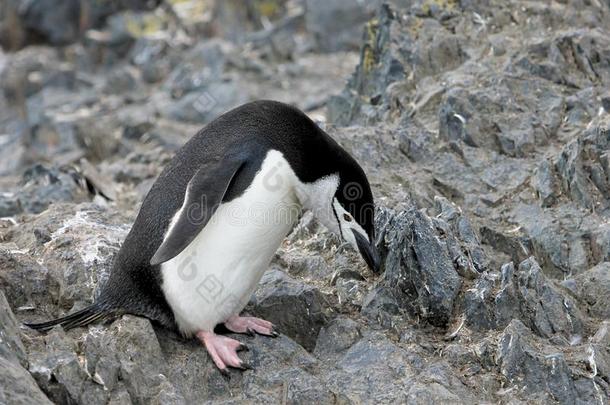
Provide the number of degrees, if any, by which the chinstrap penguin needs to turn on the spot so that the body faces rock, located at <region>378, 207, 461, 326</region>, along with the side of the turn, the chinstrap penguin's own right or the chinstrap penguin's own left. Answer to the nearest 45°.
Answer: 0° — it already faces it

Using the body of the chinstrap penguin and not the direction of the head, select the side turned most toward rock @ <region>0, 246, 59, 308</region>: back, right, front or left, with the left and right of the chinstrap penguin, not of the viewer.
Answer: back

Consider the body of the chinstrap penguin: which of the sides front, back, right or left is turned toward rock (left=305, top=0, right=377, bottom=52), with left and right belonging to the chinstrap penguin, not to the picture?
left

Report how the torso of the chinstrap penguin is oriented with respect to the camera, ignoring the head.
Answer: to the viewer's right

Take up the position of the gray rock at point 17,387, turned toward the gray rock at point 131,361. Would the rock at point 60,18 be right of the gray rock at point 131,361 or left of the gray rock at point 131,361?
left

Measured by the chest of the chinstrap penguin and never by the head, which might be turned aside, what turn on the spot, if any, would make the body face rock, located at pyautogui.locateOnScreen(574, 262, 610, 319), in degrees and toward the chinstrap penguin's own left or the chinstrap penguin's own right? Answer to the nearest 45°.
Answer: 0° — it already faces it

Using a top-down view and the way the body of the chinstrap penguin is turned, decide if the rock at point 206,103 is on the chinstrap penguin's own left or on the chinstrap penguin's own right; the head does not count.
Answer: on the chinstrap penguin's own left

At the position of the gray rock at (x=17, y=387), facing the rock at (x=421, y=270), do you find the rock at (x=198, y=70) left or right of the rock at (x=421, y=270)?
left

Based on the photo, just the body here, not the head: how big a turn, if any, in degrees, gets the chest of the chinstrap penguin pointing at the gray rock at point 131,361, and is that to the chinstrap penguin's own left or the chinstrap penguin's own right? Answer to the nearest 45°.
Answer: approximately 135° to the chinstrap penguin's own right

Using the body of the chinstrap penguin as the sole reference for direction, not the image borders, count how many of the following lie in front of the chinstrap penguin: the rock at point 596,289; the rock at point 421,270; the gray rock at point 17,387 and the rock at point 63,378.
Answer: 2

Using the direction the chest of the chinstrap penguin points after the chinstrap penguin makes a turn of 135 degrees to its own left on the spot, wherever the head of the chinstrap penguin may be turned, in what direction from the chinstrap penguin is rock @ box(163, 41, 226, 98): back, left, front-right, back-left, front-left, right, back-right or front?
front-right
